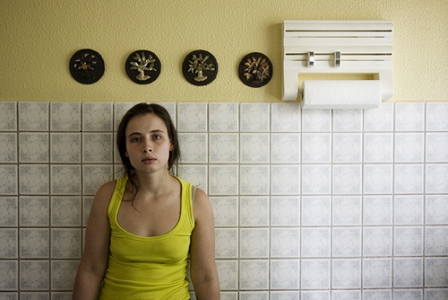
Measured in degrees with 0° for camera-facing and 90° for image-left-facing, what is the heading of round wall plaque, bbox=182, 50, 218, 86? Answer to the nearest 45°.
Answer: approximately 0°

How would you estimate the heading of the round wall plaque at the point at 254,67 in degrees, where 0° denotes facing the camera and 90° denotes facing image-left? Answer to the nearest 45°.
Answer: approximately 0°

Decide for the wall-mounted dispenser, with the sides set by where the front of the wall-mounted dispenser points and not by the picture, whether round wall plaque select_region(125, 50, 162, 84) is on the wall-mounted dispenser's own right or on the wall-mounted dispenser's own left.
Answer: on the wall-mounted dispenser's own right
